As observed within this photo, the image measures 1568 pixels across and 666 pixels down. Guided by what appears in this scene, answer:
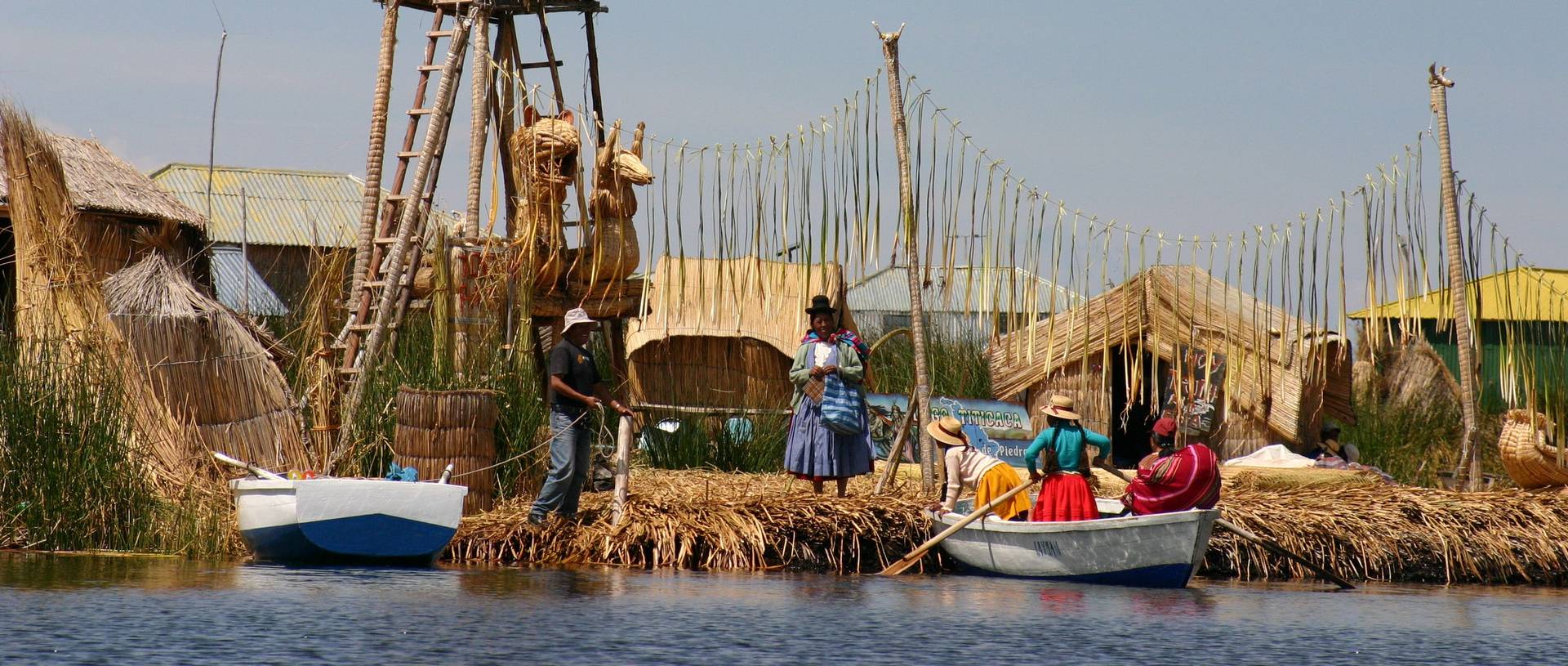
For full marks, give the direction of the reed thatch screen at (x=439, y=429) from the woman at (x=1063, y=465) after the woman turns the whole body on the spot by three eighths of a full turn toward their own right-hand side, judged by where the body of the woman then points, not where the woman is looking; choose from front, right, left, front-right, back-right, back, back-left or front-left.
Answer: back-right

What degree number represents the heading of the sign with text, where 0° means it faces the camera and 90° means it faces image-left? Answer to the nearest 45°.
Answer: approximately 0°

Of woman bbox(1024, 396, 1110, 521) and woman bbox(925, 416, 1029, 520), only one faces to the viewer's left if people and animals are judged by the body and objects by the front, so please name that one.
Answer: woman bbox(925, 416, 1029, 520)

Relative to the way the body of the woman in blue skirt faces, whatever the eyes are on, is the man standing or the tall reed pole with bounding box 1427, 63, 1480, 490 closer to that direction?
the man standing

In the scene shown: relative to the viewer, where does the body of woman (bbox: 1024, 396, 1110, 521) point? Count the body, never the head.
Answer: away from the camera

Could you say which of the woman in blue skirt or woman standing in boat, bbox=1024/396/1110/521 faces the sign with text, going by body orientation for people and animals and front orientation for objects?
the woman standing in boat

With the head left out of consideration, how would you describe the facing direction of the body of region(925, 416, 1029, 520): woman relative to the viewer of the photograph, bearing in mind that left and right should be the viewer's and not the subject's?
facing to the left of the viewer

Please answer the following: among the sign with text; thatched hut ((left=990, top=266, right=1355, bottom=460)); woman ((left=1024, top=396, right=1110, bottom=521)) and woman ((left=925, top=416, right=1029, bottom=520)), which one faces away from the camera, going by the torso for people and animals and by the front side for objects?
woman ((left=1024, top=396, right=1110, bottom=521))

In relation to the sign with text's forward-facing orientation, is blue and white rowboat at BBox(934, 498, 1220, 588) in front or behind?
in front

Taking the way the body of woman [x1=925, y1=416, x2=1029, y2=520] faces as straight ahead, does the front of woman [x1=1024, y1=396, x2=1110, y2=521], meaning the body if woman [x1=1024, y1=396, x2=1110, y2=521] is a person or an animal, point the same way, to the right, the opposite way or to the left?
to the right

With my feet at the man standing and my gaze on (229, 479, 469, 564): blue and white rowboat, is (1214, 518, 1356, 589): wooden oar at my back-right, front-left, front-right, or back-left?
back-left

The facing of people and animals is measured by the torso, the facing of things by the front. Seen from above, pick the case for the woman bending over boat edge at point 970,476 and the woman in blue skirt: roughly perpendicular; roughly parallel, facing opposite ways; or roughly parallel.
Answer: roughly perpendicular

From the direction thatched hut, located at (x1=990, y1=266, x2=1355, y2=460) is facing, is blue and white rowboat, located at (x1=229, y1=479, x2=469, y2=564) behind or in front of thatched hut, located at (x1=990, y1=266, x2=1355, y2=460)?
in front

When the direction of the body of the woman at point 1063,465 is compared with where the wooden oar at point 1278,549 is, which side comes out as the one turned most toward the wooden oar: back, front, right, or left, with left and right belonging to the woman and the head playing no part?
right
